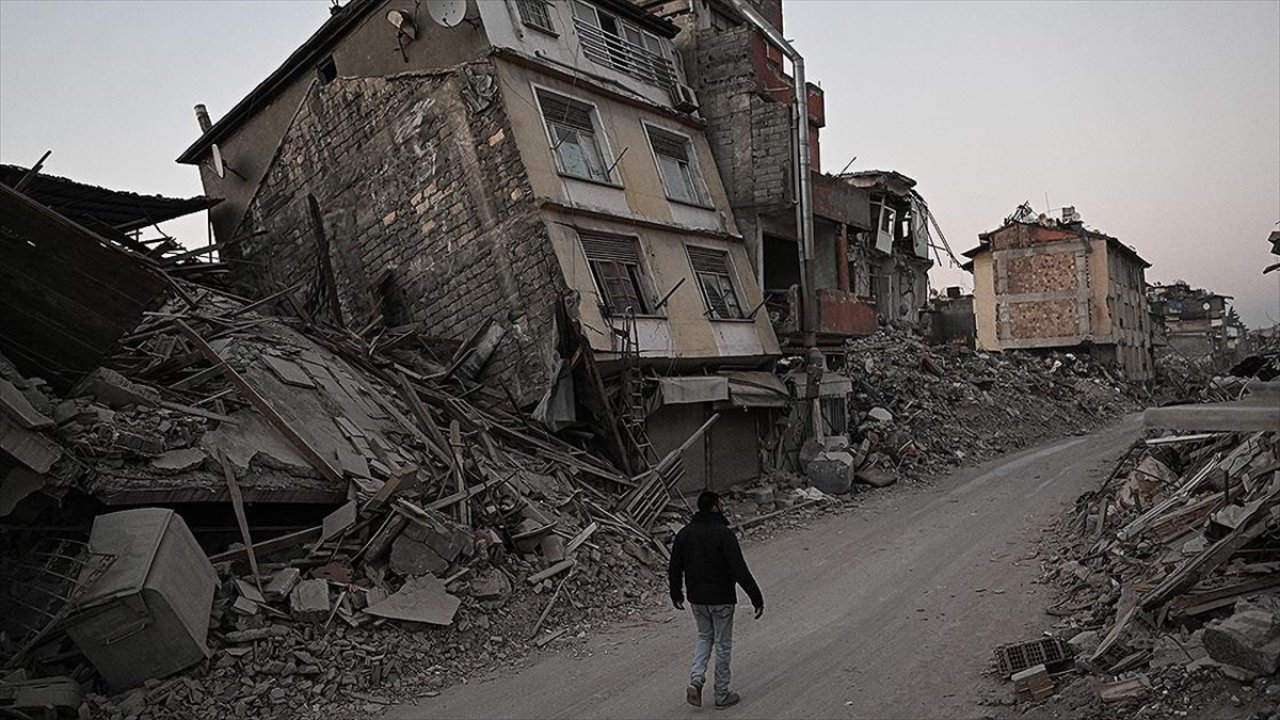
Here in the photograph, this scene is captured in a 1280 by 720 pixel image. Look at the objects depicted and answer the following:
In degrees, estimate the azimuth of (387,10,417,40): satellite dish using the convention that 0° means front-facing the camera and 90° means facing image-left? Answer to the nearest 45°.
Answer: approximately 45°

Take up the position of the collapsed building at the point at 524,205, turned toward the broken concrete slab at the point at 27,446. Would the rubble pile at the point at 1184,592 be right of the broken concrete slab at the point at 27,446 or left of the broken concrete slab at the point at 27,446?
left

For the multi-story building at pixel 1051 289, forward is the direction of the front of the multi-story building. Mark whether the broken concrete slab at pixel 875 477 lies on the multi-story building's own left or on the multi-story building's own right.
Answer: on the multi-story building's own right
